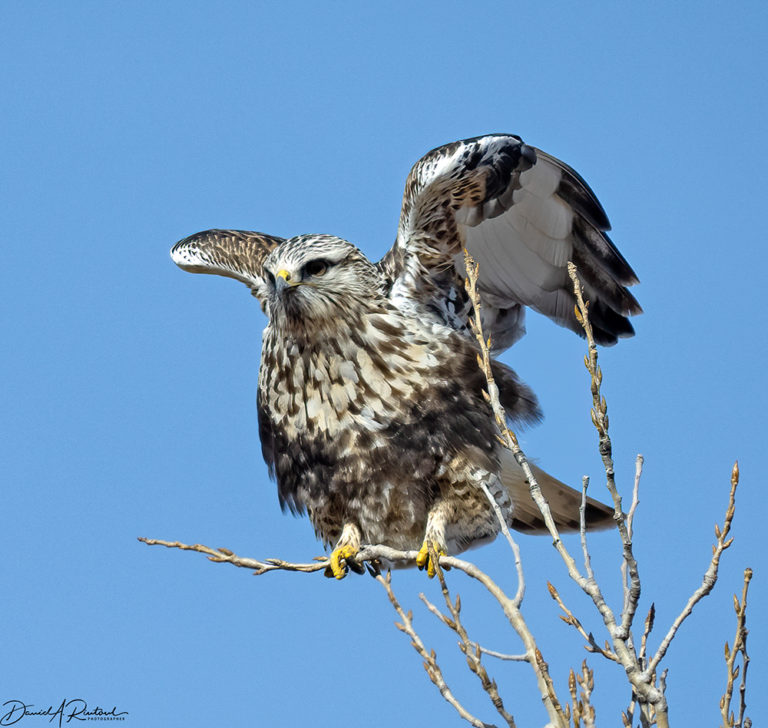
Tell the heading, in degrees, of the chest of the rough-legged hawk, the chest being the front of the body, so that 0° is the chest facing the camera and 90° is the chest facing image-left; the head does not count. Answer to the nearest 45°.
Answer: approximately 45°
